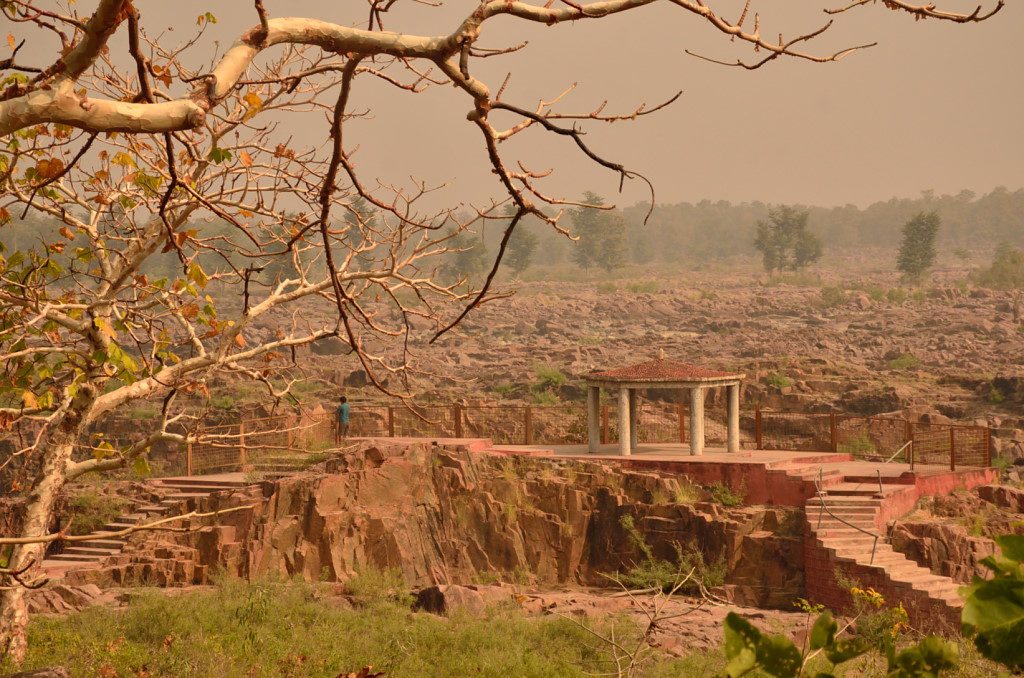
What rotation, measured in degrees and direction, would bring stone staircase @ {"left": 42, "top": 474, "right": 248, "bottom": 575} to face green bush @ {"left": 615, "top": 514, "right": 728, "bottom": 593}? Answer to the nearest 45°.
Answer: approximately 90° to its left

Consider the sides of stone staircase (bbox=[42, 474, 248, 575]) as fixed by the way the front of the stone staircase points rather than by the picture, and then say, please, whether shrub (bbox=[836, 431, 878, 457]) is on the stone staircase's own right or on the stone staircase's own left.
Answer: on the stone staircase's own left

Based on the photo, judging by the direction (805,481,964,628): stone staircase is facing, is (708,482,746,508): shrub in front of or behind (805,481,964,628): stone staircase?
behind

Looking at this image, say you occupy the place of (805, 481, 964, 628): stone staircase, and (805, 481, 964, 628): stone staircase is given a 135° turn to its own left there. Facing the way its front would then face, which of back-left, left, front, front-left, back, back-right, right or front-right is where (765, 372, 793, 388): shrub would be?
front

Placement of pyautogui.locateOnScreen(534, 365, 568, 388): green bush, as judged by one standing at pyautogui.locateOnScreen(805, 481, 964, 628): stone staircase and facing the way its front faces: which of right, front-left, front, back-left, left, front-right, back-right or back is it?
back

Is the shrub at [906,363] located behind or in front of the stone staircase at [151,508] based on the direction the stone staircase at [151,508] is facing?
behind

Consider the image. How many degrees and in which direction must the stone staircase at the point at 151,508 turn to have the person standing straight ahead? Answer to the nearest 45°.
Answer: approximately 180°

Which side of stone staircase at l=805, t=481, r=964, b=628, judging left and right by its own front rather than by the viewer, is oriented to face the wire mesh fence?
back

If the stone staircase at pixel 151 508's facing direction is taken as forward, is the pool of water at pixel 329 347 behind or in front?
behind

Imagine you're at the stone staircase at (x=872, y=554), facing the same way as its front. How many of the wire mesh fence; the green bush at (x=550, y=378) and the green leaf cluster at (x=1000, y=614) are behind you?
2

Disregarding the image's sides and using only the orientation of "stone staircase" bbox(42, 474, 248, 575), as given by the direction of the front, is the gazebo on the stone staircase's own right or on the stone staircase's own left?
on the stone staircase's own left

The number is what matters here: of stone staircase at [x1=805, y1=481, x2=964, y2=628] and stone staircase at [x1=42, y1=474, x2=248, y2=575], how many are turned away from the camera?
0

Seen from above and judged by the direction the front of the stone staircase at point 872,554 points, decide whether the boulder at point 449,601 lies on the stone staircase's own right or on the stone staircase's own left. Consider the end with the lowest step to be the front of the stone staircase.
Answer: on the stone staircase's own right

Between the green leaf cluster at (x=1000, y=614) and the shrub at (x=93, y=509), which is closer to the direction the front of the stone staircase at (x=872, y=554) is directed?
the green leaf cluster

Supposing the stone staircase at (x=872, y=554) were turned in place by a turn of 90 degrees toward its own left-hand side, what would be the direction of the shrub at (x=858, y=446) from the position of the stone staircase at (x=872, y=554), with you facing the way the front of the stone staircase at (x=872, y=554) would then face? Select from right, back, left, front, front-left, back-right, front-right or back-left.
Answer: front-left

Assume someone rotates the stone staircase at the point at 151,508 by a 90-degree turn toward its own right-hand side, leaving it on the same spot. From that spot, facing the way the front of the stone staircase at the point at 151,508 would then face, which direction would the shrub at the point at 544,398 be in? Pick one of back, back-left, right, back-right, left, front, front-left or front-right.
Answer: right

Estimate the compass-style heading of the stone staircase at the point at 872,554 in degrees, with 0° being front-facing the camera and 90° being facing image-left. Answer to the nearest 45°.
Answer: approximately 315°

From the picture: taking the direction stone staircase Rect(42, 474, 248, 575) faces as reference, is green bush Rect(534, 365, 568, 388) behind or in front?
behind
